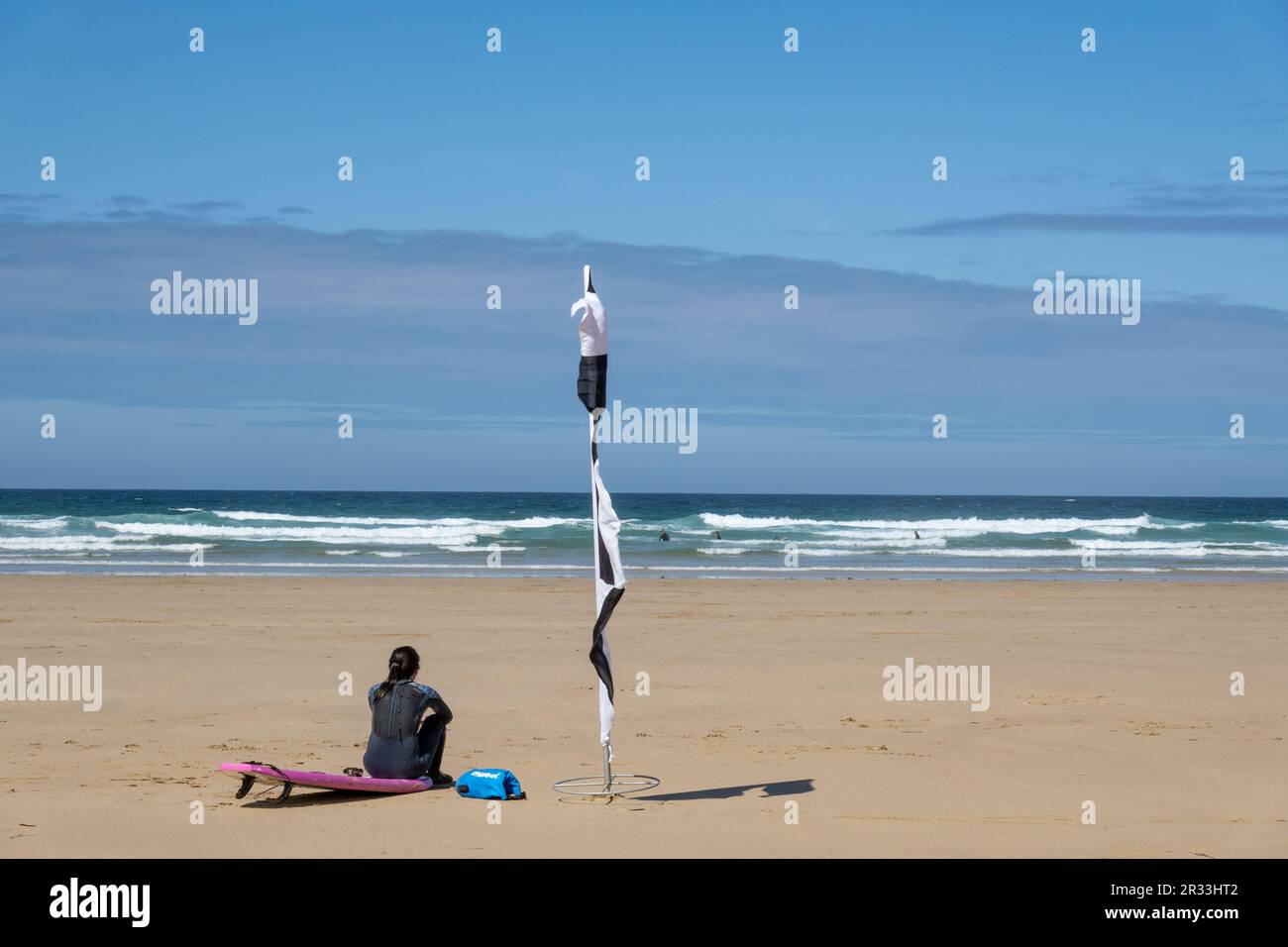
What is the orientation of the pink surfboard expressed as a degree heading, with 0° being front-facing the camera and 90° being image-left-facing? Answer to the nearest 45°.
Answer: approximately 270°

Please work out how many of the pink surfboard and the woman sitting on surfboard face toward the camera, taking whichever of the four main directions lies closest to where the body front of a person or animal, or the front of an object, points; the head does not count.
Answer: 0

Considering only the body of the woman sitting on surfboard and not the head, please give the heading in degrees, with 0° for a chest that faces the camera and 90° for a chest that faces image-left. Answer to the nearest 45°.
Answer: approximately 225°

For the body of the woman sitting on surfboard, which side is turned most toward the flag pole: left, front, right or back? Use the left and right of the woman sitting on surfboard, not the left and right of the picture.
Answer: right

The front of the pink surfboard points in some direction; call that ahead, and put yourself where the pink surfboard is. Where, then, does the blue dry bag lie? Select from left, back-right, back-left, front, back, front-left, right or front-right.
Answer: front

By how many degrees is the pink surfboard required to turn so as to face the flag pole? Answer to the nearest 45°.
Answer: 0° — it already faces it
